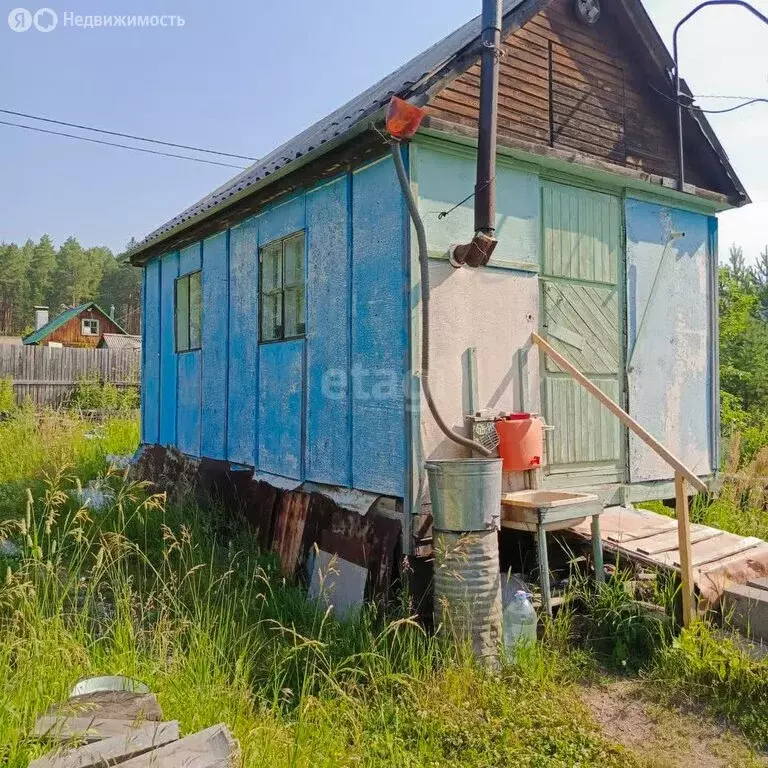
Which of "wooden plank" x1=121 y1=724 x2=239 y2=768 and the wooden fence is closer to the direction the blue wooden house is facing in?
the wooden plank

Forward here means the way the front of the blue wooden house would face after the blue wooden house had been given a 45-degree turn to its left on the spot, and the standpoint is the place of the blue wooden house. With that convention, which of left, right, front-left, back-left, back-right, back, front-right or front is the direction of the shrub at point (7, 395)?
back-left

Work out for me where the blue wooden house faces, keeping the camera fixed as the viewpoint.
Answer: facing the viewer and to the right of the viewer

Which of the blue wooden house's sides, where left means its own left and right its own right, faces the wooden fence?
back

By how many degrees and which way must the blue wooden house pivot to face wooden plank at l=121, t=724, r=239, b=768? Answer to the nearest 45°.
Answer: approximately 45° to its right

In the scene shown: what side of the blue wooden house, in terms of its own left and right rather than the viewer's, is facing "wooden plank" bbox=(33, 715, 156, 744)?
right
